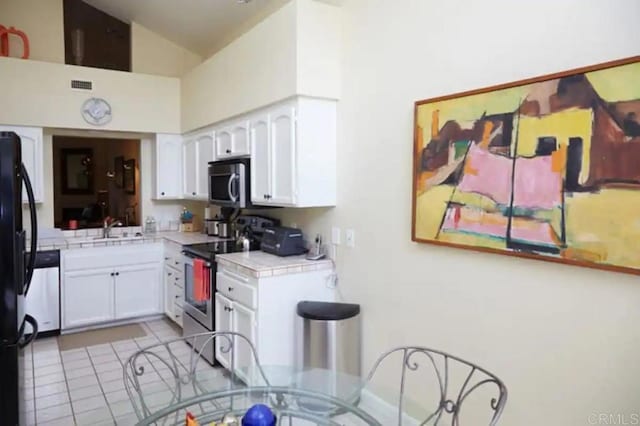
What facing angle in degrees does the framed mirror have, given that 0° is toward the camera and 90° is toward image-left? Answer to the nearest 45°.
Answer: approximately 0°

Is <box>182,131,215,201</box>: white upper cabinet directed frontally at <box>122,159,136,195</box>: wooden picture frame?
no

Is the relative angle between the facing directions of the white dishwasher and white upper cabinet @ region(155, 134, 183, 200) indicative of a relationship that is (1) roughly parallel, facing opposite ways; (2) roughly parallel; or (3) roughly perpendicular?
roughly parallel

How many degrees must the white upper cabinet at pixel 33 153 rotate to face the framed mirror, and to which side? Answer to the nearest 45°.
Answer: approximately 135° to its left

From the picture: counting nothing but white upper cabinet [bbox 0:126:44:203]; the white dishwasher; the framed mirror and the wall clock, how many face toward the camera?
4

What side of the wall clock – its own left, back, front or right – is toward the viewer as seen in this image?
front

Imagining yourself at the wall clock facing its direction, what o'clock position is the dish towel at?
The dish towel is roughly at 11 o'clock from the wall clock.

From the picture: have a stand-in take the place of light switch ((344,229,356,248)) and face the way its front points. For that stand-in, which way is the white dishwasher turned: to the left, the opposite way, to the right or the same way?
to the left

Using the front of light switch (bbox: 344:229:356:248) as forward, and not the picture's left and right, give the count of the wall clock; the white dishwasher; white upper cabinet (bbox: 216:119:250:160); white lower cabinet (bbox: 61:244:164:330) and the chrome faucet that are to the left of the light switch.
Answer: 0

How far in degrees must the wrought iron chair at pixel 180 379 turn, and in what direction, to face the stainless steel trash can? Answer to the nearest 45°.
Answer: approximately 90° to its left

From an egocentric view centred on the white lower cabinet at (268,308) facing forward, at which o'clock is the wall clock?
The wall clock is roughly at 3 o'clock from the white lower cabinet.

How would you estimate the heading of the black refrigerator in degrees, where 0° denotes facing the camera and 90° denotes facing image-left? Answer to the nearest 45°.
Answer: approximately 270°

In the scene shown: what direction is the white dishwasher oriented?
toward the camera

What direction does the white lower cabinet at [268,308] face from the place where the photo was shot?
facing the viewer and to the left of the viewer

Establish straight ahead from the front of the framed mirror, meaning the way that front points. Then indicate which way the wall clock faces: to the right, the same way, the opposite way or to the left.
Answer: the same way

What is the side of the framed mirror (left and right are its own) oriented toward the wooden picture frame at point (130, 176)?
left

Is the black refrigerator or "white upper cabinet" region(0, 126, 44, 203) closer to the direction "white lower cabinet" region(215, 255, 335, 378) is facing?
the black refrigerator

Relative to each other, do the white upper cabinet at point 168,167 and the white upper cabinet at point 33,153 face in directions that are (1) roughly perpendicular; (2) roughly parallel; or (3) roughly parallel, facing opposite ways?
roughly parallel
